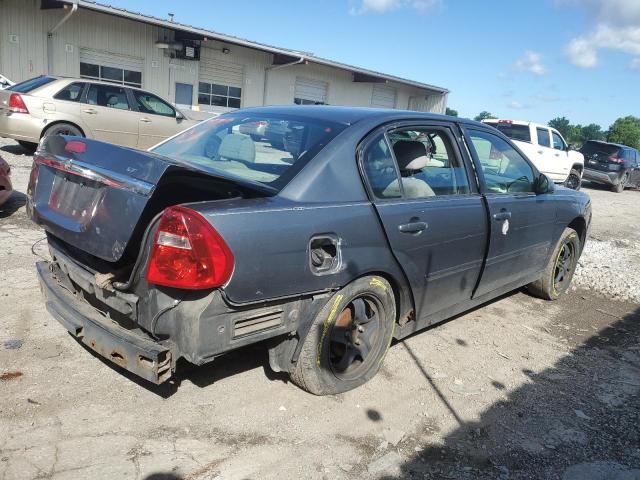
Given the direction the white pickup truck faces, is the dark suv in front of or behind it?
in front

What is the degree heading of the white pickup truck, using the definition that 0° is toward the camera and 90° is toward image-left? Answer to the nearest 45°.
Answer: approximately 225°

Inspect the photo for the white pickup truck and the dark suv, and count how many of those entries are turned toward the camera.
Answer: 0

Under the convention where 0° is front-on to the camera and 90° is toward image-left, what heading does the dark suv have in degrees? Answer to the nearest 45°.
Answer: approximately 225°

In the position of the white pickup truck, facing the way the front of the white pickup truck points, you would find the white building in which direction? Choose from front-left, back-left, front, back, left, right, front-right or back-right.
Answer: back-left

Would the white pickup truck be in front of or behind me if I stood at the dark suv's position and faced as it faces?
behind

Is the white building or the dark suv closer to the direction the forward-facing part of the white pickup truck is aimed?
the dark suv
